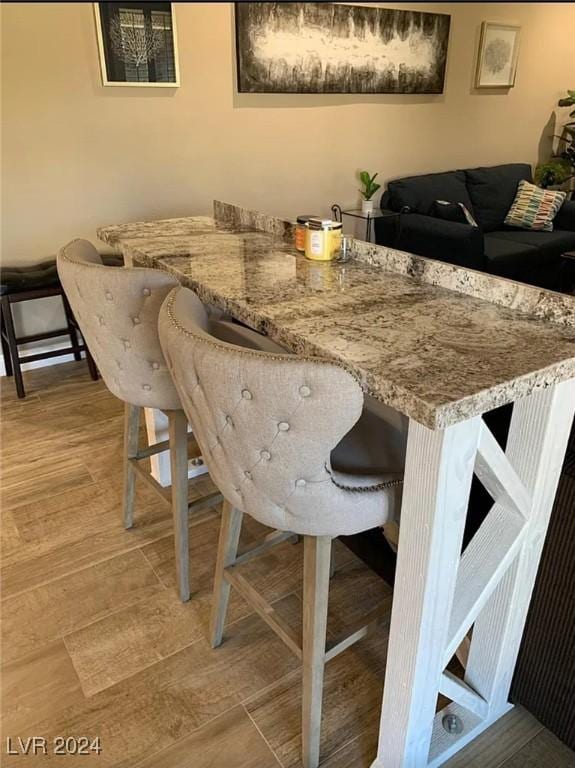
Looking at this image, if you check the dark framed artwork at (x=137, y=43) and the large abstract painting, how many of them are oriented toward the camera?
2

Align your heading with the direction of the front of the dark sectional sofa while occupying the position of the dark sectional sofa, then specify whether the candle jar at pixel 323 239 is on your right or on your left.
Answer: on your right

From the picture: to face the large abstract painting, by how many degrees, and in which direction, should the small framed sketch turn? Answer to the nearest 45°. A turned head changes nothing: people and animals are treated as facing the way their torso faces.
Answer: approximately 90° to its right

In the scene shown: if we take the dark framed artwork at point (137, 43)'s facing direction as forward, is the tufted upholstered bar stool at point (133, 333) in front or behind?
in front

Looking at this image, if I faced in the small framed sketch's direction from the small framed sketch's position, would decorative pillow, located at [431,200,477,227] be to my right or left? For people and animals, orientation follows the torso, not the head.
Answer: on my right

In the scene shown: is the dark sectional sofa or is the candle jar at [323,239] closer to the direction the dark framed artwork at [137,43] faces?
the candle jar

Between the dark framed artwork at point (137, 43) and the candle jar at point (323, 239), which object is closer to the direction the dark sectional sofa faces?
the candle jar

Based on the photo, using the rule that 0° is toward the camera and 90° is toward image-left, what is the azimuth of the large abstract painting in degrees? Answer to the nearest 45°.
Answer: approximately 0°

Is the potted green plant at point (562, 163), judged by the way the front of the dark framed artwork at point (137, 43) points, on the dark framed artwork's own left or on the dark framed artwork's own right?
on the dark framed artwork's own left
